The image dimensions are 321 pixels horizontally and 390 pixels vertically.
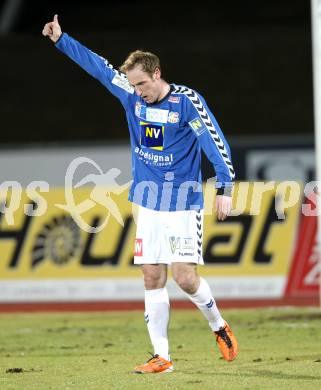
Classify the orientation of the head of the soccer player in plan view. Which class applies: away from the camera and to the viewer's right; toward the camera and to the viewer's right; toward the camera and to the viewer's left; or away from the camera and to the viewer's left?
toward the camera and to the viewer's left

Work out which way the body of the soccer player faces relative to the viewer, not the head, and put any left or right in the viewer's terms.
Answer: facing the viewer and to the left of the viewer
